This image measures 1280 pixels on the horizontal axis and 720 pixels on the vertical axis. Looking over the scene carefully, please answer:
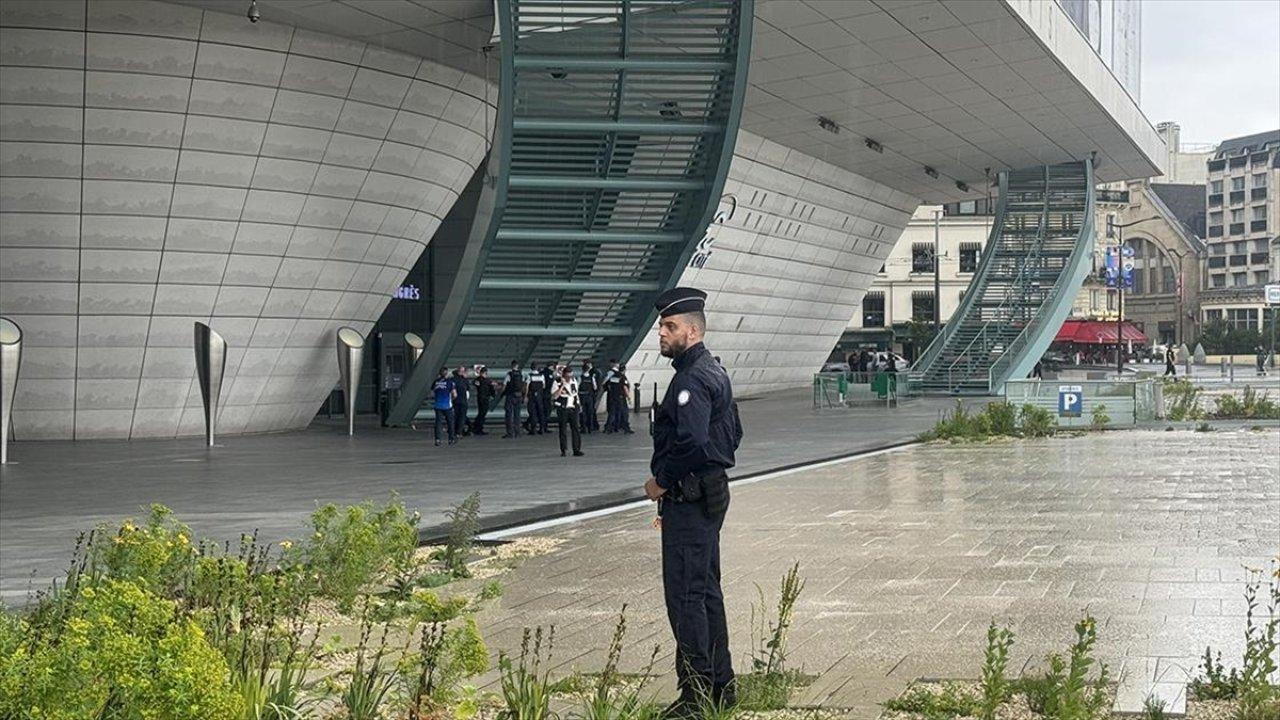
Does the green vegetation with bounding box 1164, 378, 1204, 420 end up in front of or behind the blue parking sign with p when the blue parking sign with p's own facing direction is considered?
behind

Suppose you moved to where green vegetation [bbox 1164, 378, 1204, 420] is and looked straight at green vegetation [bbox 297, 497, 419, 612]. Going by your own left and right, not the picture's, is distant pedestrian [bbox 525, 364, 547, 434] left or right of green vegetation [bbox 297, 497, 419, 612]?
right

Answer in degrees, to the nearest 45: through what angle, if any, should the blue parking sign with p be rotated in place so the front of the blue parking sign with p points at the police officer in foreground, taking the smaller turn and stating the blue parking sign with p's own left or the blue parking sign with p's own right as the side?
0° — it already faces them

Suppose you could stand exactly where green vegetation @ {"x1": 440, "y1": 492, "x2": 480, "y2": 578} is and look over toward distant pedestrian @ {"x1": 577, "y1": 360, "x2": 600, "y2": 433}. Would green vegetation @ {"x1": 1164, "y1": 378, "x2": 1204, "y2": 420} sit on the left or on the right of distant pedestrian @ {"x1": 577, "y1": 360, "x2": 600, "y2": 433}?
right

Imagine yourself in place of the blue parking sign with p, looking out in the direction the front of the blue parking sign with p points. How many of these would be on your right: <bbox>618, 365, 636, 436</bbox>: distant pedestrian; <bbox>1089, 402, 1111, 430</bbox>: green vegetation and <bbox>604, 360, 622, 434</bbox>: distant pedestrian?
2

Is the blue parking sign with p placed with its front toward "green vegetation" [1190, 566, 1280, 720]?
yes

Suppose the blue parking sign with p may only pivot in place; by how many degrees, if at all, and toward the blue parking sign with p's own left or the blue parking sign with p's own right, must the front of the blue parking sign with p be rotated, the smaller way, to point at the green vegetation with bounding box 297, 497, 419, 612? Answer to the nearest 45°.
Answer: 0° — it already faces it

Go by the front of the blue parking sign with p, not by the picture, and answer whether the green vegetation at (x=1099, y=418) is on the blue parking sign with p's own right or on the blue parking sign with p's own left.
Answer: on the blue parking sign with p's own left

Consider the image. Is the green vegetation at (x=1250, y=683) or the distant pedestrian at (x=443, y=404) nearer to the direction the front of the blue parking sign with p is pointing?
the green vegetation

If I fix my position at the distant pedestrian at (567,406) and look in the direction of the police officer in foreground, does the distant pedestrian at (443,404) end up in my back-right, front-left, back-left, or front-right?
back-right

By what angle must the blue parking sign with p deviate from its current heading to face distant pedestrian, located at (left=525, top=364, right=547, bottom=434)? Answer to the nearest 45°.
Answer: approximately 90° to its right

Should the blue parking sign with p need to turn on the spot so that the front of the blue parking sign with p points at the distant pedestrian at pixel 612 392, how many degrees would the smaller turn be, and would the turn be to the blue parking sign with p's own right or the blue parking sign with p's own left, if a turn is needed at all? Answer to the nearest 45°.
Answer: approximately 90° to the blue parking sign with p's own right

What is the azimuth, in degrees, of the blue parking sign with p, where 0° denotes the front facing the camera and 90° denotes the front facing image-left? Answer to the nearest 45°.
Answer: approximately 0°

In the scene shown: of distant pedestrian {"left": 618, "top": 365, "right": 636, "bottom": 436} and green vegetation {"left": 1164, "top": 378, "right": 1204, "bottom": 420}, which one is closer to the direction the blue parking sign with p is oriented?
the distant pedestrian

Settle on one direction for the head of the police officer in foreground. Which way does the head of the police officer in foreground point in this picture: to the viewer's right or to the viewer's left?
to the viewer's left
